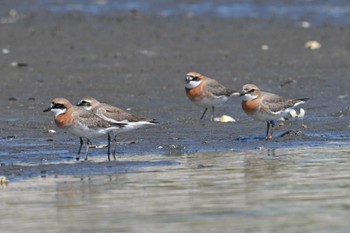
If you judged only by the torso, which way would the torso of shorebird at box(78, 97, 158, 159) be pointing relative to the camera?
to the viewer's left

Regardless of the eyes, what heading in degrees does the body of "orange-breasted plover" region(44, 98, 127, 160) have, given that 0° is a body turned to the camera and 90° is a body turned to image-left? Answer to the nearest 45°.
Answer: approximately 90°

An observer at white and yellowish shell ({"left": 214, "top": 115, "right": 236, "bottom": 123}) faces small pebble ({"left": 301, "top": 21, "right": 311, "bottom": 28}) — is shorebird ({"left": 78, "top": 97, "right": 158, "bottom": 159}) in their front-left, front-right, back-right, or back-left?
back-left

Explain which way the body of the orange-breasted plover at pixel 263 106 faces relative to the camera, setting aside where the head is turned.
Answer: to the viewer's left

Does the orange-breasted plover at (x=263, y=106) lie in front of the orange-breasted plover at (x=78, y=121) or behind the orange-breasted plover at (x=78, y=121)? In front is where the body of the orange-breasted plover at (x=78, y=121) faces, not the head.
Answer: behind

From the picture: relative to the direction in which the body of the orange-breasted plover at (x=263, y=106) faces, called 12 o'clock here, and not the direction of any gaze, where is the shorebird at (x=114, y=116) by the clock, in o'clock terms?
The shorebird is roughly at 11 o'clock from the orange-breasted plover.

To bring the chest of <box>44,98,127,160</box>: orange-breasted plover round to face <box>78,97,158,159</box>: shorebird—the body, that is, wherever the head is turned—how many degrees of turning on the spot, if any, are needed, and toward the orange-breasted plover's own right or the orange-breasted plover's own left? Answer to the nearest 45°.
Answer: approximately 135° to the orange-breasted plover's own right

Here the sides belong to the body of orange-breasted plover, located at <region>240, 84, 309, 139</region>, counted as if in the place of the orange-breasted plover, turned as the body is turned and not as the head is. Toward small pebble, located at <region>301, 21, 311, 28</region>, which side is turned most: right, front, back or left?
right

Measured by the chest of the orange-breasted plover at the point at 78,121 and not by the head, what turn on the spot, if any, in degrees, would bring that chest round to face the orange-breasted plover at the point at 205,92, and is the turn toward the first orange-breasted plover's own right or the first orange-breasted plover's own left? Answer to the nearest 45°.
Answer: approximately 135° to the first orange-breasted plover's own right

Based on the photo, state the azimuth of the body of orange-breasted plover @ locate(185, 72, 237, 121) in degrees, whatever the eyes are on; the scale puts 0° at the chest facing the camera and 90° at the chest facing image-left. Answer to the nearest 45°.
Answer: approximately 45°
